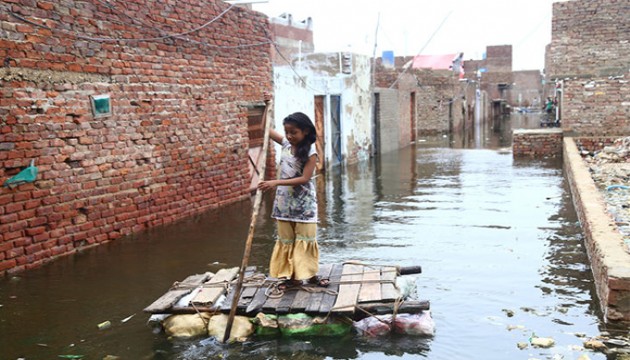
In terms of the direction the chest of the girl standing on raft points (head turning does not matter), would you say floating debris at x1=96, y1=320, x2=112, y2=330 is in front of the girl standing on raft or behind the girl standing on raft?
in front

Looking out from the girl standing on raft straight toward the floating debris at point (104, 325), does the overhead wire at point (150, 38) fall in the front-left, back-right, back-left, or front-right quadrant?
front-right

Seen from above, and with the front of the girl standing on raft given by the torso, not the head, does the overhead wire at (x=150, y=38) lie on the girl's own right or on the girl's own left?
on the girl's own right

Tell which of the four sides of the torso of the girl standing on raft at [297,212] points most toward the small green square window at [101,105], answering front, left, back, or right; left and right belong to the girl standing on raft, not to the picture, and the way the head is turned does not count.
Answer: right

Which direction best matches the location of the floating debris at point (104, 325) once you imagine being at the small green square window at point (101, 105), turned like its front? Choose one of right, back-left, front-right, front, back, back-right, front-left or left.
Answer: front-right

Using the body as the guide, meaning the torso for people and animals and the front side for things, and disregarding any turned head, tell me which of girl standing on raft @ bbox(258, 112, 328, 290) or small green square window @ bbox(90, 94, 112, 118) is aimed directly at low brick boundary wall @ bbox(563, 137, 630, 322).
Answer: the small green square window

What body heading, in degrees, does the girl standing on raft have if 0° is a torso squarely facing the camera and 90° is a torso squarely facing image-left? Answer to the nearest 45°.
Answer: approximately 45°

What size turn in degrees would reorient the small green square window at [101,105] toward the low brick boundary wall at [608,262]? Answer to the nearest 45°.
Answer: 0° — it already faces it

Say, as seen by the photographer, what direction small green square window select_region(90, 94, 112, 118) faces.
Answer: facing the viewer and to the right of the viewer

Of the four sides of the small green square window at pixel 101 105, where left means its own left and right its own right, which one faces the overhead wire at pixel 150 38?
left

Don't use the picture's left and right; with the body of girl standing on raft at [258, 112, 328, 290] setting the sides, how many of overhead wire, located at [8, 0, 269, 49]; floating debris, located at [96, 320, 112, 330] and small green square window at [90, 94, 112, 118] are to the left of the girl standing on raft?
0

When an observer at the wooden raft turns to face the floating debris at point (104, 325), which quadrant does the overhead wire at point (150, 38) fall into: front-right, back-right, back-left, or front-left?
front-right

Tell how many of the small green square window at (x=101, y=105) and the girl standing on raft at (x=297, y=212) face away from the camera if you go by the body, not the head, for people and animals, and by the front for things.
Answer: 0

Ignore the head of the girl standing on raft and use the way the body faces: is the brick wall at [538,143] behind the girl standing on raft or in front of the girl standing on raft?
behind
